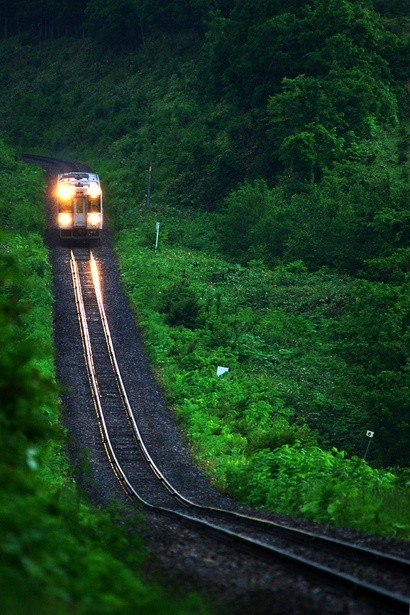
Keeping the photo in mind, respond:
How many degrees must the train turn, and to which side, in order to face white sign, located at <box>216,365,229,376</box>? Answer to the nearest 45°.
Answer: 0° — it already faces it

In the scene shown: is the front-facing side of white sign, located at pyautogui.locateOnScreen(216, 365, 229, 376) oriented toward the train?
no

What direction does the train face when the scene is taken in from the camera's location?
facing the viewer

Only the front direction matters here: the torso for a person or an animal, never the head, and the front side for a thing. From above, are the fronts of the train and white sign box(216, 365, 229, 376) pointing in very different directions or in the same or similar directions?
same or similar directions

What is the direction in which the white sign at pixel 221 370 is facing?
toward the camera
